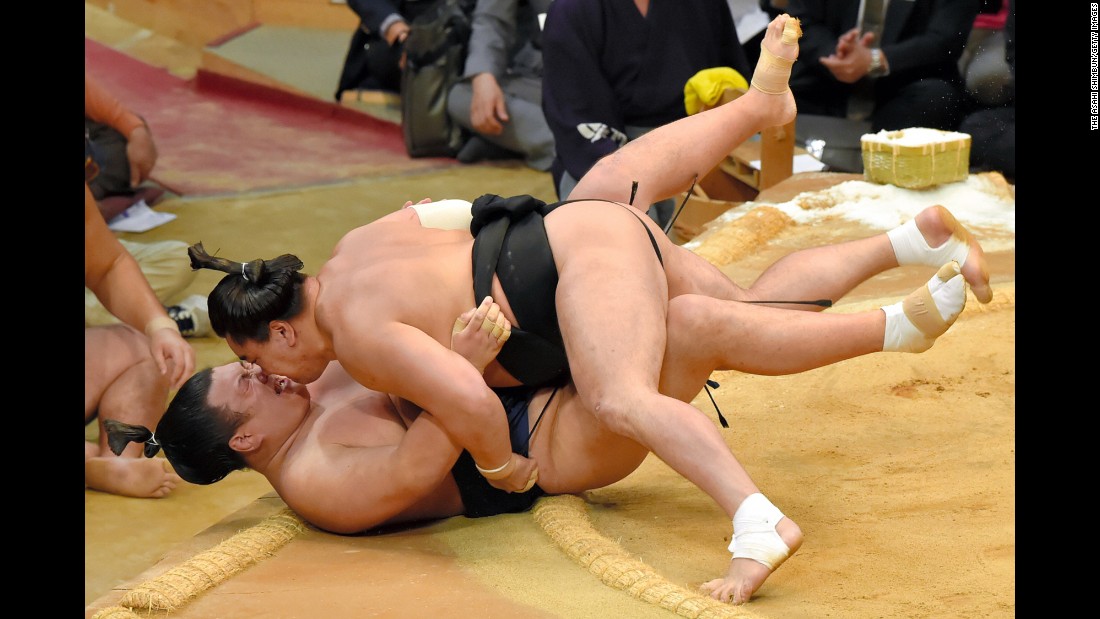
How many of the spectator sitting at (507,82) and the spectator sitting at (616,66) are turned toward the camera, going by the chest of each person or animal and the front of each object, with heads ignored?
2

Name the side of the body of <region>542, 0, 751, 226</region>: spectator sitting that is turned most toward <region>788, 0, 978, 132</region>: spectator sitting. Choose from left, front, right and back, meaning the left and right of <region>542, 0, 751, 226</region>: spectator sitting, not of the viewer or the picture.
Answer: left

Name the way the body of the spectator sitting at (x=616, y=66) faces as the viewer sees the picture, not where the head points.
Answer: toward the camera

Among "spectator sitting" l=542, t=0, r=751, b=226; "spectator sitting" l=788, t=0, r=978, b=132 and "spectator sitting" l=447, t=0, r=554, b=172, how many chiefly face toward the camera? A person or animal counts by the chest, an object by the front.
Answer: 3

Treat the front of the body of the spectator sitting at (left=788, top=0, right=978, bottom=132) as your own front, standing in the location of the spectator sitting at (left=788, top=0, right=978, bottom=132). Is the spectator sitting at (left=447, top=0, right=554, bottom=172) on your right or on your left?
on your right

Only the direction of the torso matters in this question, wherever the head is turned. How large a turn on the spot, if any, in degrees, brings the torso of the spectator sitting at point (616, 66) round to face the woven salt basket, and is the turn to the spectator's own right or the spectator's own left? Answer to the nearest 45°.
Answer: approximately 90° to the spectator's own left

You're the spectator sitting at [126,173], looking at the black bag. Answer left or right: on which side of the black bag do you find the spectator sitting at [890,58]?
right

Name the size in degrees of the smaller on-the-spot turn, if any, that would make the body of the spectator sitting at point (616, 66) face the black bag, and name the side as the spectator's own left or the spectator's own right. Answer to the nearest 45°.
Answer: approximately 135° to the spectator's own right

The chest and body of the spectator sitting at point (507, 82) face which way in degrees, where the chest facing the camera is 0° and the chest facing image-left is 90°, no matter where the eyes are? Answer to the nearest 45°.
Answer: approximately 0°

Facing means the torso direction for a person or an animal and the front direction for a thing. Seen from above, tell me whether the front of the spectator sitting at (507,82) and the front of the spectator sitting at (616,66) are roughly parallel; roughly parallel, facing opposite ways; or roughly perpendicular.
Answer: roughly parallel

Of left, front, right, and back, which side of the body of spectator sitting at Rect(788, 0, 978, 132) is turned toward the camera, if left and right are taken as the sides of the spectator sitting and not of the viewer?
front

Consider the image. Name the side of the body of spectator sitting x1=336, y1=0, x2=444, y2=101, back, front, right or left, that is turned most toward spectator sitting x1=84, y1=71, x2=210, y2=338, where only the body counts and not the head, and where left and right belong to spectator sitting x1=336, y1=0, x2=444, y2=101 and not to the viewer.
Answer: right

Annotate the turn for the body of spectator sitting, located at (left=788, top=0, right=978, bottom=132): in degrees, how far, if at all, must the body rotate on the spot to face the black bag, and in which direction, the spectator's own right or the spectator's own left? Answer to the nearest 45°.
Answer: approximately 90° to the spectator's own right

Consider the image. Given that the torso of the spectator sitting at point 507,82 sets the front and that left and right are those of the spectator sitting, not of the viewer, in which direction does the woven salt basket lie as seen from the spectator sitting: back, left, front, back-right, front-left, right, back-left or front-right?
front-left

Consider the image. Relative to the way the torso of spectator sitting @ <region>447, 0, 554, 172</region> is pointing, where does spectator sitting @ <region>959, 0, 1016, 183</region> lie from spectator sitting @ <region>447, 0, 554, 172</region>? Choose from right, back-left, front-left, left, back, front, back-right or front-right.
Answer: front-left
